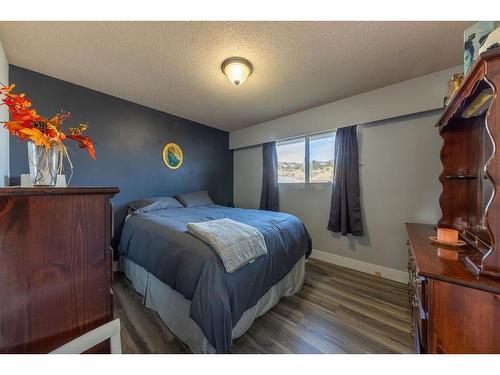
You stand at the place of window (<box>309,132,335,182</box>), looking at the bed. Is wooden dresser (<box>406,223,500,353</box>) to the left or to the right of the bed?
left

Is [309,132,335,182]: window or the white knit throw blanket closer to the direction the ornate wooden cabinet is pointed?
the white knit throw blanket

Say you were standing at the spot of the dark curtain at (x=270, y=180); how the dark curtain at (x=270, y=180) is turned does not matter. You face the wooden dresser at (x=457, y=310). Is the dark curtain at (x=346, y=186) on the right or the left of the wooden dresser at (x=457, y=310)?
left

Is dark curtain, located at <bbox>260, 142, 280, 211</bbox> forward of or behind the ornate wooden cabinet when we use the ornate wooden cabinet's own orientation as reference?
forward

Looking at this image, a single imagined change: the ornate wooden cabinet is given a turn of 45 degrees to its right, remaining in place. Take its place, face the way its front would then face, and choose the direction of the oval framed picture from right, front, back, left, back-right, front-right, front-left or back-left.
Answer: front-left

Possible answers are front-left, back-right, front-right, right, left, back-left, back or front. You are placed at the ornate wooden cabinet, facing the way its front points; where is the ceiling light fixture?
front

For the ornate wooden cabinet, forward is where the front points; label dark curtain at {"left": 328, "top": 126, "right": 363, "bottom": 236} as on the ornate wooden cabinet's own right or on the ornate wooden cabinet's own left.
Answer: on the ornate wooden cabinet's own right

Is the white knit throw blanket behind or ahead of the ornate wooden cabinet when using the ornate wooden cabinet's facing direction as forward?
ahead

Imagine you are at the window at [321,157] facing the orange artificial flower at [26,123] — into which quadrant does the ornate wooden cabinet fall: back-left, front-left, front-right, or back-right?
front-left

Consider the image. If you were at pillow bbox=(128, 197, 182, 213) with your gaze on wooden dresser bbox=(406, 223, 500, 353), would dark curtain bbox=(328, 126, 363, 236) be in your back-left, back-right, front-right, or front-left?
front-left

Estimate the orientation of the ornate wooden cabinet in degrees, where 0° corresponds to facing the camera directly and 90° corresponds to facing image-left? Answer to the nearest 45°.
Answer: approximately 90°

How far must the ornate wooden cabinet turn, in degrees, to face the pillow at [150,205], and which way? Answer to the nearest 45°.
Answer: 0° — it already faces it

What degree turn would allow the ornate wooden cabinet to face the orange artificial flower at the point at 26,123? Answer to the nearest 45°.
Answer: approximately 45° to its left

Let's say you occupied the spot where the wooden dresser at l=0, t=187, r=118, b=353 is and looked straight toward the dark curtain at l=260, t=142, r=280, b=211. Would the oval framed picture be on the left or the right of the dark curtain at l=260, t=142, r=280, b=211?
left

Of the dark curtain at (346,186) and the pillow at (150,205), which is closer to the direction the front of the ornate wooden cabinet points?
the pillow

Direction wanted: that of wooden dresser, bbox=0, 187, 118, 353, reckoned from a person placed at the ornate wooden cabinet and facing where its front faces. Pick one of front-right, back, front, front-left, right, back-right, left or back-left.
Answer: front-left

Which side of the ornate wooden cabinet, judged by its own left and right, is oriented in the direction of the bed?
front

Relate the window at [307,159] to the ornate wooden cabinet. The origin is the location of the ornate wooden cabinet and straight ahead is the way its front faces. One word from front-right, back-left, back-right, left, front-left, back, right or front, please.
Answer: front-right
